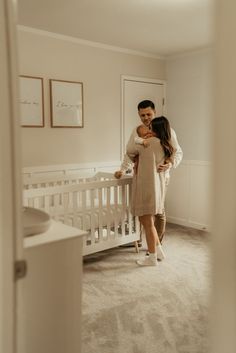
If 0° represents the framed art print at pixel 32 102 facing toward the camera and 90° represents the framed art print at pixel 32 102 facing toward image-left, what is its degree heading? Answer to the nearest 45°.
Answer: approximately 315°

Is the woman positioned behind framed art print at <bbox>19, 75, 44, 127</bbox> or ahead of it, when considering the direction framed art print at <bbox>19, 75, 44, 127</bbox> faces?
ahead

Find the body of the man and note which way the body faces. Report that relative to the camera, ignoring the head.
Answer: toward the camera

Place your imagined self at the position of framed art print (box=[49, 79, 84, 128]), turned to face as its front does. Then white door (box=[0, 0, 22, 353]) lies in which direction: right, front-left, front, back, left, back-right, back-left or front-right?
front-right

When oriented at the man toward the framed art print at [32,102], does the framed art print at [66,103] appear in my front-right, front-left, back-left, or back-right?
front-right

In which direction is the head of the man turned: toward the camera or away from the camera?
toward the camera

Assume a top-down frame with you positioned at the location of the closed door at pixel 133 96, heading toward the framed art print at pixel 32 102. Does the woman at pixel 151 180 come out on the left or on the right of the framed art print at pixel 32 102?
left

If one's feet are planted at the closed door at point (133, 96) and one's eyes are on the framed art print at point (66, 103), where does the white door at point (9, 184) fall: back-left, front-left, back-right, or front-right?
front-left

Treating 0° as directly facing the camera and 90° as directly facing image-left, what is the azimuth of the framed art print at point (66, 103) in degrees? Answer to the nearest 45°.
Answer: approximately 315°

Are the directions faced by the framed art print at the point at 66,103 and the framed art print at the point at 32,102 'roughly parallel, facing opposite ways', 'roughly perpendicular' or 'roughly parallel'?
roughly parallel

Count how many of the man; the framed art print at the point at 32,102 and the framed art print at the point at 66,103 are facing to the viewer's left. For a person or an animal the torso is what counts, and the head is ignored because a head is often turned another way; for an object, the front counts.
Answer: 0

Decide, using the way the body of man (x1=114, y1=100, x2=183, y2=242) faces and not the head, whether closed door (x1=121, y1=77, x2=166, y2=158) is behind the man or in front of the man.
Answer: behind

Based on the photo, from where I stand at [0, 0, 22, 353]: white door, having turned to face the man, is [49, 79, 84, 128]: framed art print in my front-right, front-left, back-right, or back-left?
front-left

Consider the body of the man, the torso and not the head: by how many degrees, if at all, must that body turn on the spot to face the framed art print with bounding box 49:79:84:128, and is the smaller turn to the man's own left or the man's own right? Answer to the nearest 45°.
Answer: approximately 90° to the man's own right

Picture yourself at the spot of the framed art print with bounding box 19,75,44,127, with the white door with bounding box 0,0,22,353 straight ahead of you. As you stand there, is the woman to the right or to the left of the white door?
left
